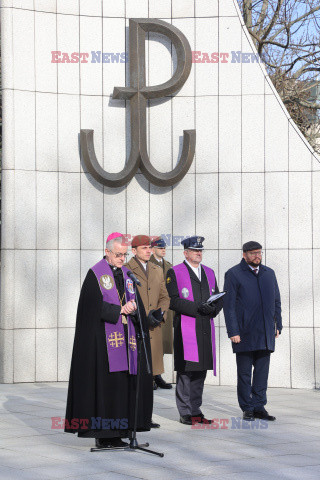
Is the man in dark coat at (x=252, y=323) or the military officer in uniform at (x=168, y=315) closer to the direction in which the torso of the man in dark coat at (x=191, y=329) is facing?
the man in dark coat

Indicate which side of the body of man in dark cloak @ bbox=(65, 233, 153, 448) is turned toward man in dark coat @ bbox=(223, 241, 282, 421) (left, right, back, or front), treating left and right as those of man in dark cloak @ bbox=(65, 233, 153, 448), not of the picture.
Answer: left

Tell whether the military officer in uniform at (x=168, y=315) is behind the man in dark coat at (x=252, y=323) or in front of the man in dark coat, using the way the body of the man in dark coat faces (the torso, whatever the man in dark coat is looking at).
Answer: behind

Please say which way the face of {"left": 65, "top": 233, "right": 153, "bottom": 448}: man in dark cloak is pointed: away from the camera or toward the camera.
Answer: toward the camera

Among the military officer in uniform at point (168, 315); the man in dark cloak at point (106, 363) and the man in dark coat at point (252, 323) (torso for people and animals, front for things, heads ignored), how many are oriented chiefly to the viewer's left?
0

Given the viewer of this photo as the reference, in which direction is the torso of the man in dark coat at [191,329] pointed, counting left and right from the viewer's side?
facing the viewer and to the right of the viewer

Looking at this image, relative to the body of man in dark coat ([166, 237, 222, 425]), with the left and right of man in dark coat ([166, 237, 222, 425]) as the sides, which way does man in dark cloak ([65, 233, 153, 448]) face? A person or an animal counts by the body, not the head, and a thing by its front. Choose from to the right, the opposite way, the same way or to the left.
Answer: the same way

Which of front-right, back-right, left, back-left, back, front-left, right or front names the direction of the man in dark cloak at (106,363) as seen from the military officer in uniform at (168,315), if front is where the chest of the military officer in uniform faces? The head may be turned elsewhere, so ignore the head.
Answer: front-right

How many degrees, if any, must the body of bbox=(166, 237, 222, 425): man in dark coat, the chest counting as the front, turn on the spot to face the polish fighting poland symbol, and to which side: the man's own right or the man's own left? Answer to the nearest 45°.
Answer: approximately 135° to the man's own left

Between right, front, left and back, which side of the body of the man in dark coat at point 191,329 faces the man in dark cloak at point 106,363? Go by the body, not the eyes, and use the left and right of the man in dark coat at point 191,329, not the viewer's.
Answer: right

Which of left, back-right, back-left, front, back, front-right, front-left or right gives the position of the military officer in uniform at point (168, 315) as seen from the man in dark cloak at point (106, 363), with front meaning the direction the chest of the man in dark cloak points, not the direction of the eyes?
back-left

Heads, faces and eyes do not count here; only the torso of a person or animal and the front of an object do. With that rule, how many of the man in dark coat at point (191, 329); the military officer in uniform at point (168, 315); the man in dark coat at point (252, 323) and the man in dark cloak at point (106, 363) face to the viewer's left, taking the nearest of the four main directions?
0

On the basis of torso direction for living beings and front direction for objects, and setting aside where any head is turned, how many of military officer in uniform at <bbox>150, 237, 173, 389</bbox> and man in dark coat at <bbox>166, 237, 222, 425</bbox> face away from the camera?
0

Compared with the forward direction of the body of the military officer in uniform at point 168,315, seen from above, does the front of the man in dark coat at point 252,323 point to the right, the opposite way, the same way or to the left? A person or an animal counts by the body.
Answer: the same way
